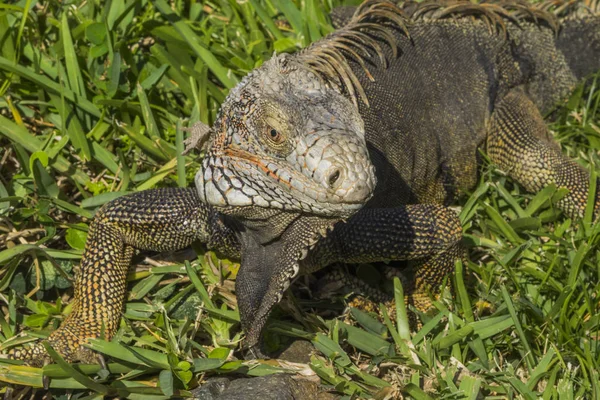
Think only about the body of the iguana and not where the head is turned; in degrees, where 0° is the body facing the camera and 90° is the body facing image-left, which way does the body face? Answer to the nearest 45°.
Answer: approximately 45°

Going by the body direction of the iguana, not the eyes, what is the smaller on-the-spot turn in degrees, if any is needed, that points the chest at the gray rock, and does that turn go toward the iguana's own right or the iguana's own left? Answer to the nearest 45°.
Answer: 0° — it already faces it
